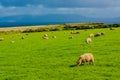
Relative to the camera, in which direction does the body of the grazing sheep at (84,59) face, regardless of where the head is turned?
to the viewer's left
